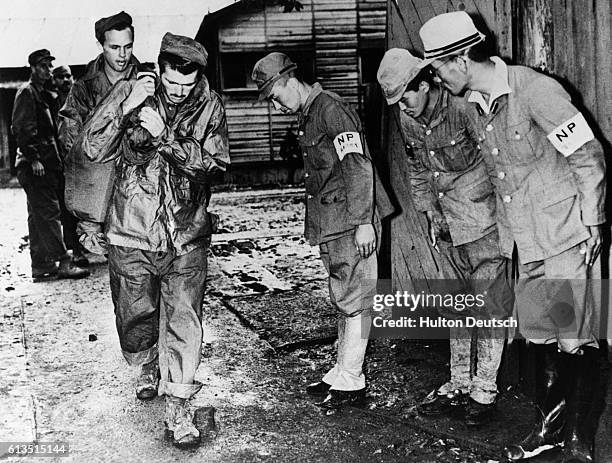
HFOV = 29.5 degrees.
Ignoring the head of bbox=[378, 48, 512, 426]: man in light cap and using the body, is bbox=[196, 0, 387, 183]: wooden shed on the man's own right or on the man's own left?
on the man's own right

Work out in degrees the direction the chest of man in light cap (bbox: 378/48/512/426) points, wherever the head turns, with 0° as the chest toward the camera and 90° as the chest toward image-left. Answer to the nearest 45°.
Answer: approximately 45°

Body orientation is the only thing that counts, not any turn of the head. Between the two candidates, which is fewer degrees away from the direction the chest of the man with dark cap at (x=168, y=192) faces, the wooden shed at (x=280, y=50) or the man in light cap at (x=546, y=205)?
the man in light cap

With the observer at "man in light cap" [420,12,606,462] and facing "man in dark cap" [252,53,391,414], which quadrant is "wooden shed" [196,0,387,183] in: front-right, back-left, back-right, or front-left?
front-right

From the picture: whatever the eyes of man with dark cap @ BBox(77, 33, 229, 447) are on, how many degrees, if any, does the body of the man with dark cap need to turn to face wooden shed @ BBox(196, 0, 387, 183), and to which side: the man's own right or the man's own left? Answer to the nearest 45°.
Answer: approximately 180°

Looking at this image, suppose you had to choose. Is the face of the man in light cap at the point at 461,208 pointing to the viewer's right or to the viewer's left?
to the viewer's left

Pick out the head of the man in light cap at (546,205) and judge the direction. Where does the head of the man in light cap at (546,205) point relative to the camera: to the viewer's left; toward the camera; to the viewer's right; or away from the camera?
to the viewer's left

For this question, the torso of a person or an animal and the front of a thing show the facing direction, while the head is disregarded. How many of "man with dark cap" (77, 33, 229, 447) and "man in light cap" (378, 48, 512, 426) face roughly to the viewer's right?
0

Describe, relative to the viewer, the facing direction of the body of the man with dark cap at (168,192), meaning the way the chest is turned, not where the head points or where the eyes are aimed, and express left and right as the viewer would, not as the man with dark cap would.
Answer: facing the viewer

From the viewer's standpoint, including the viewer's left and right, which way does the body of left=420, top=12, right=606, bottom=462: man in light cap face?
facing the viewer and to the left of the viewer

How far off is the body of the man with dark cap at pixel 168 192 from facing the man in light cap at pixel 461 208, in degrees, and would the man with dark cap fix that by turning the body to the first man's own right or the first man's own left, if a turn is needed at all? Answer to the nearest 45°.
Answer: approximately 90° to the first man's own left

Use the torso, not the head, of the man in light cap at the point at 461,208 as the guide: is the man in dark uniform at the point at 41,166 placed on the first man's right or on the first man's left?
on the first man's right

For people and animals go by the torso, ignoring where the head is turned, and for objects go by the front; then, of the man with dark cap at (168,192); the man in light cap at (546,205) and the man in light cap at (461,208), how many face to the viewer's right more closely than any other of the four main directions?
0

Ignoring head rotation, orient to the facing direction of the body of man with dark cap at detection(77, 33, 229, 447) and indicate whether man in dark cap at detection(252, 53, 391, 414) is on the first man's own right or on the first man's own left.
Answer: on the first man's own left

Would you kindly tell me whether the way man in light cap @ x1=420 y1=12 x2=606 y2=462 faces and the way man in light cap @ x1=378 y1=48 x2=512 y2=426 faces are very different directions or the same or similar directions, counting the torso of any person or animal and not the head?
same or similar directions

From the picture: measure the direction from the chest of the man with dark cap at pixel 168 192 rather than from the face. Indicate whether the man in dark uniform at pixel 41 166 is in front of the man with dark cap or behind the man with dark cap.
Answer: behind
